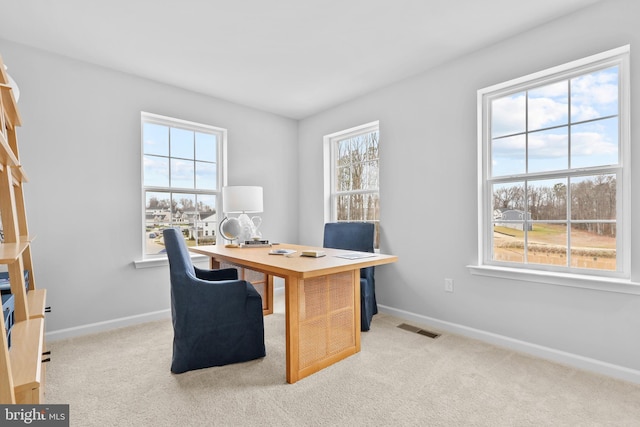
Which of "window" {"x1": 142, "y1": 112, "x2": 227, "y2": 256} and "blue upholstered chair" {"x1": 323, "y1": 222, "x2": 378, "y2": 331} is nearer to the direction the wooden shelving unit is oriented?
the blue upholstered chair

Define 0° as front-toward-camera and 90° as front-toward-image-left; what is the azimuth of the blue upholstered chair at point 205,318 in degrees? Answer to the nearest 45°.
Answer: approximately 270°

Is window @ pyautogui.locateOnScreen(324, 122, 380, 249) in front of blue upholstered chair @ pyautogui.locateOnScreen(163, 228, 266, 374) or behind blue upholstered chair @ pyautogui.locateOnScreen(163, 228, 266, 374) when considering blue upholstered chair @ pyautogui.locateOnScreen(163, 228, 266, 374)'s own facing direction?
in front

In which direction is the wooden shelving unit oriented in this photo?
to the viewer's right

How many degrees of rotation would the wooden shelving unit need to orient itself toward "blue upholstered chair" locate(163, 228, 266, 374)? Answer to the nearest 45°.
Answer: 0° — it already faces it

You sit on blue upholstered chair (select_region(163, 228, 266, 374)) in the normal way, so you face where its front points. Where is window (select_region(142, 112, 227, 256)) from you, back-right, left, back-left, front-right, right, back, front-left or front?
left

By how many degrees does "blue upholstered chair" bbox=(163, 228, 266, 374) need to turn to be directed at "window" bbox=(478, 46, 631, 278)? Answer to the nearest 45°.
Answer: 0° — it already faces it
